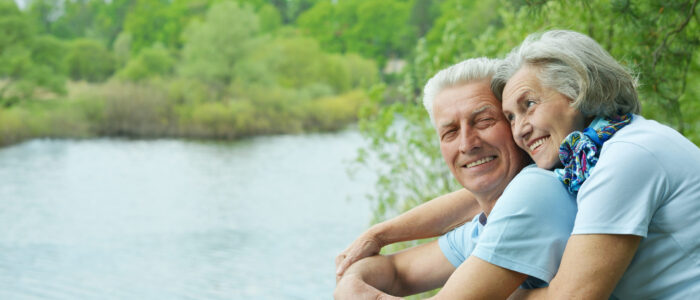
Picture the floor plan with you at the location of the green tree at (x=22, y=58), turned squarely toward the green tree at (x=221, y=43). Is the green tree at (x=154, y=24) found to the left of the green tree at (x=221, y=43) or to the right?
left

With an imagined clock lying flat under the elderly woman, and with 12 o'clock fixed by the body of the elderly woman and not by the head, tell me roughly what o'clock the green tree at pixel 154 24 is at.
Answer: The green tree is roughly at 2 o'clock from the elderly woman.

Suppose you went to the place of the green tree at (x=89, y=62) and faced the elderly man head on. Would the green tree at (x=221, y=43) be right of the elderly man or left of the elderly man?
left

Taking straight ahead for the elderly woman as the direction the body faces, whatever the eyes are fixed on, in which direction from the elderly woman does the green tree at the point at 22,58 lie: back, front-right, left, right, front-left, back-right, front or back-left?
front-right

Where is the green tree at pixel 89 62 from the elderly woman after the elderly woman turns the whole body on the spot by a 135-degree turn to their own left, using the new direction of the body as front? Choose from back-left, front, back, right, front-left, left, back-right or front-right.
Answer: back

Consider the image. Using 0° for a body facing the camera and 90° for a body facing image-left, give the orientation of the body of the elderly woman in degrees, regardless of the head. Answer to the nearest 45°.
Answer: approximately 90°

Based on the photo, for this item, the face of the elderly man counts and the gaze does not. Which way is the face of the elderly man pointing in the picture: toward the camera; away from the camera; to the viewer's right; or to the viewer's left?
toward the camera

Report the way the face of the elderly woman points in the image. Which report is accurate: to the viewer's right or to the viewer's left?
to the viewer's left
